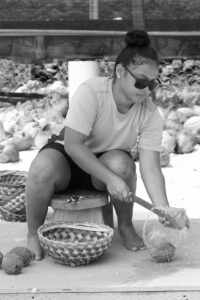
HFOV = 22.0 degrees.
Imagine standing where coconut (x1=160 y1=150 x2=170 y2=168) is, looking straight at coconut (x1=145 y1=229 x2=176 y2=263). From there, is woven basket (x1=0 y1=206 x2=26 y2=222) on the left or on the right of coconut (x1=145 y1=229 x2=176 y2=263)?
right

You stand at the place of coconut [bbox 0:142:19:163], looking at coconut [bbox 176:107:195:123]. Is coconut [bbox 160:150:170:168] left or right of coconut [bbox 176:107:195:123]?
right

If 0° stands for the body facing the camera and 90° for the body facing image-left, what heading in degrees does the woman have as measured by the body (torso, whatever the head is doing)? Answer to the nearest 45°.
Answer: approximately 315°

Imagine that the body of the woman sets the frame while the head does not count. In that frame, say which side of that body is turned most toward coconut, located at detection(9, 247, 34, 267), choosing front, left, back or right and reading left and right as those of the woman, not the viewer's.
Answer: right

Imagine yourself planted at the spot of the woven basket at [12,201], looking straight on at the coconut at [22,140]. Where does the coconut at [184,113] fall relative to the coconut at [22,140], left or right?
right

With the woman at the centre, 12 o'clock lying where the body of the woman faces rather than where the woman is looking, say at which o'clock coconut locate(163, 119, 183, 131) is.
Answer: The coconut is roughly at 8 o'clock from the woman.

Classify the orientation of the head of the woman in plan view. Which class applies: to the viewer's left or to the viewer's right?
to the viewer's right

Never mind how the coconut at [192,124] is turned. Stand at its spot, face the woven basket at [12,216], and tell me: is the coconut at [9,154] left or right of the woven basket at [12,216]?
right
